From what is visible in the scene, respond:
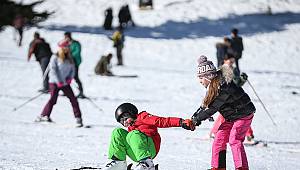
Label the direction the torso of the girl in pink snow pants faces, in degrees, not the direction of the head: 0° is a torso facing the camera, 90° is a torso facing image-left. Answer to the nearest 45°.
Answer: approximately 90°

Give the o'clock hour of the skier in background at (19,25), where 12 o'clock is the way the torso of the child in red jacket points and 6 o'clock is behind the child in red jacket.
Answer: The skier in background is roughly at 4 o'clock from the child in red jacket.

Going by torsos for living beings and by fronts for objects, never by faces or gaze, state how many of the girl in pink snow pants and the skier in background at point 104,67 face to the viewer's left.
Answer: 1

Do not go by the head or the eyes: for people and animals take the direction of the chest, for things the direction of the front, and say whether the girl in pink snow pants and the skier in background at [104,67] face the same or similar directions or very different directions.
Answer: very different directions

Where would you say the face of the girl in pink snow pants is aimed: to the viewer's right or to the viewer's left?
to the viewer's left
